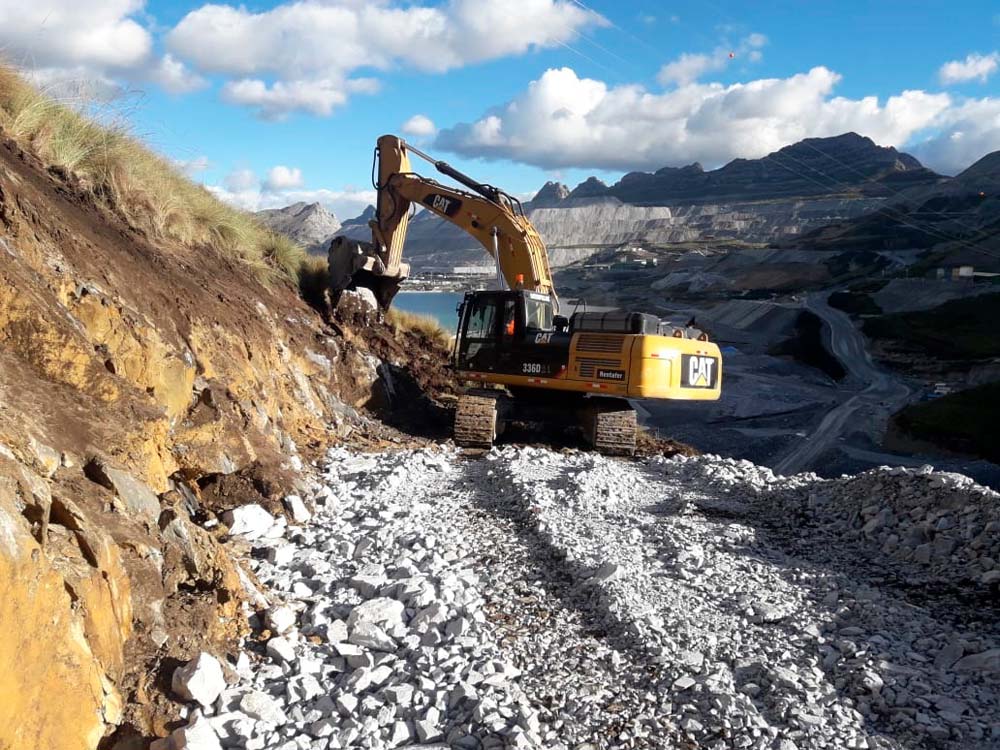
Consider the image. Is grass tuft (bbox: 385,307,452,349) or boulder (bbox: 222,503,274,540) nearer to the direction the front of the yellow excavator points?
the grass tuft

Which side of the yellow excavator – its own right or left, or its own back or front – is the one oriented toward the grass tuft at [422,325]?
front

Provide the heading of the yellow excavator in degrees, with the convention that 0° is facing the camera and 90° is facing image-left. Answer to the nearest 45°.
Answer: approximately 135°

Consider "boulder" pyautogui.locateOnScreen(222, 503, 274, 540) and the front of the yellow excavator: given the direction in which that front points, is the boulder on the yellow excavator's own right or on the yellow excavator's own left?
on the yellow excavator's own left

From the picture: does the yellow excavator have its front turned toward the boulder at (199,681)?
no

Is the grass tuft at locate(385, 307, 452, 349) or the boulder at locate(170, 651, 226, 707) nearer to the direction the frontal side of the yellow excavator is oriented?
the grass tuft
